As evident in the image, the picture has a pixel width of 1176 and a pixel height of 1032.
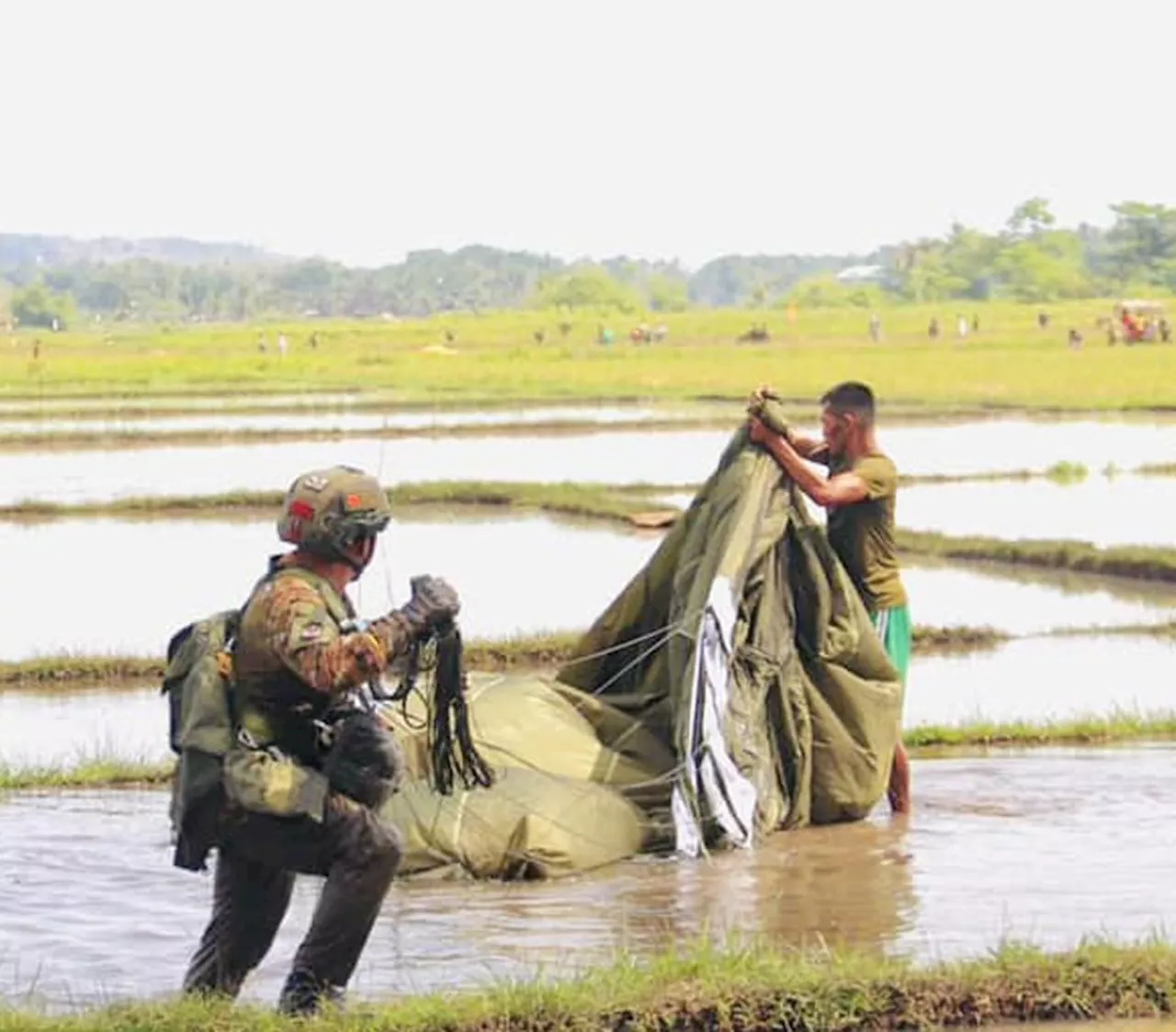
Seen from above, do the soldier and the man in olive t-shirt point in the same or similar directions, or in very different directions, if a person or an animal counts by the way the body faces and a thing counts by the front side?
very different directions

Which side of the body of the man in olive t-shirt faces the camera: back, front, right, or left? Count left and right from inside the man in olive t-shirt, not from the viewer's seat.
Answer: left

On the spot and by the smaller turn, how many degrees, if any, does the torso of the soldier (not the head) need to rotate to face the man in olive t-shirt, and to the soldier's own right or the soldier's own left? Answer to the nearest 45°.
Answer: approximately 45° to the soldier's own left

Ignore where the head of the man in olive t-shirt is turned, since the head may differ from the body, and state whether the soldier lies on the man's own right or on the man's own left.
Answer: on the man's own left

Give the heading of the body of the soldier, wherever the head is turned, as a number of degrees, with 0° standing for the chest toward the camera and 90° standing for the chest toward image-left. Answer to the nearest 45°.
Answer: approximately 270°

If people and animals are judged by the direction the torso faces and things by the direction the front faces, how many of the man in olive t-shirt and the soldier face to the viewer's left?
1

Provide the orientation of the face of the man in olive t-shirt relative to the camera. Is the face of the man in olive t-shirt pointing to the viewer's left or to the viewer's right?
to the viewer's left
